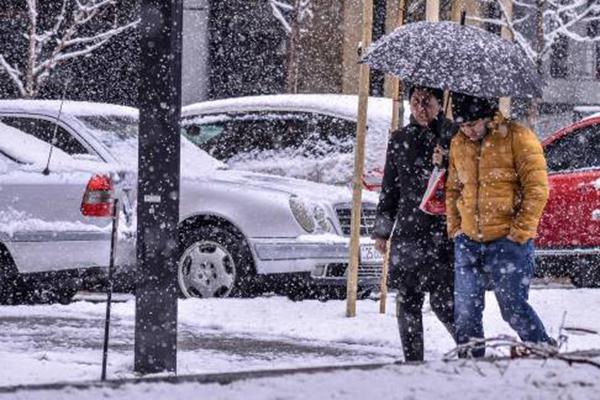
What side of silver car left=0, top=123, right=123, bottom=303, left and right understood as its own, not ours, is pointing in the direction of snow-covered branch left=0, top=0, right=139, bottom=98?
right

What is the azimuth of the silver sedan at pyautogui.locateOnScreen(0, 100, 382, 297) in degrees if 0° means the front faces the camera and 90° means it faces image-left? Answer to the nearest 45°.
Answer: approximately 315°

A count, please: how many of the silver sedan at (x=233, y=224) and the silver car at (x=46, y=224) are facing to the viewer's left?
1

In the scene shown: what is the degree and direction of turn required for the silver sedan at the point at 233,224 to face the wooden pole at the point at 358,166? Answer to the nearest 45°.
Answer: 0° — it already faces it

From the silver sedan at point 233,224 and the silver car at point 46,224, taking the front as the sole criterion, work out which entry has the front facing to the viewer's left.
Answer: the silver car

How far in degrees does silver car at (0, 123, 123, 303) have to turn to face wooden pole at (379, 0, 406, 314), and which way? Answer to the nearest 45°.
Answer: approximately 180°

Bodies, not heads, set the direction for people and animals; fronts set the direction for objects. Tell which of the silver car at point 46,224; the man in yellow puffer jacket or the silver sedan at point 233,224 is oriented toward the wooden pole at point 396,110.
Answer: the silver sedan

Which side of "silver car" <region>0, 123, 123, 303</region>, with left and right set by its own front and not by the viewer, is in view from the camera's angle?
left
